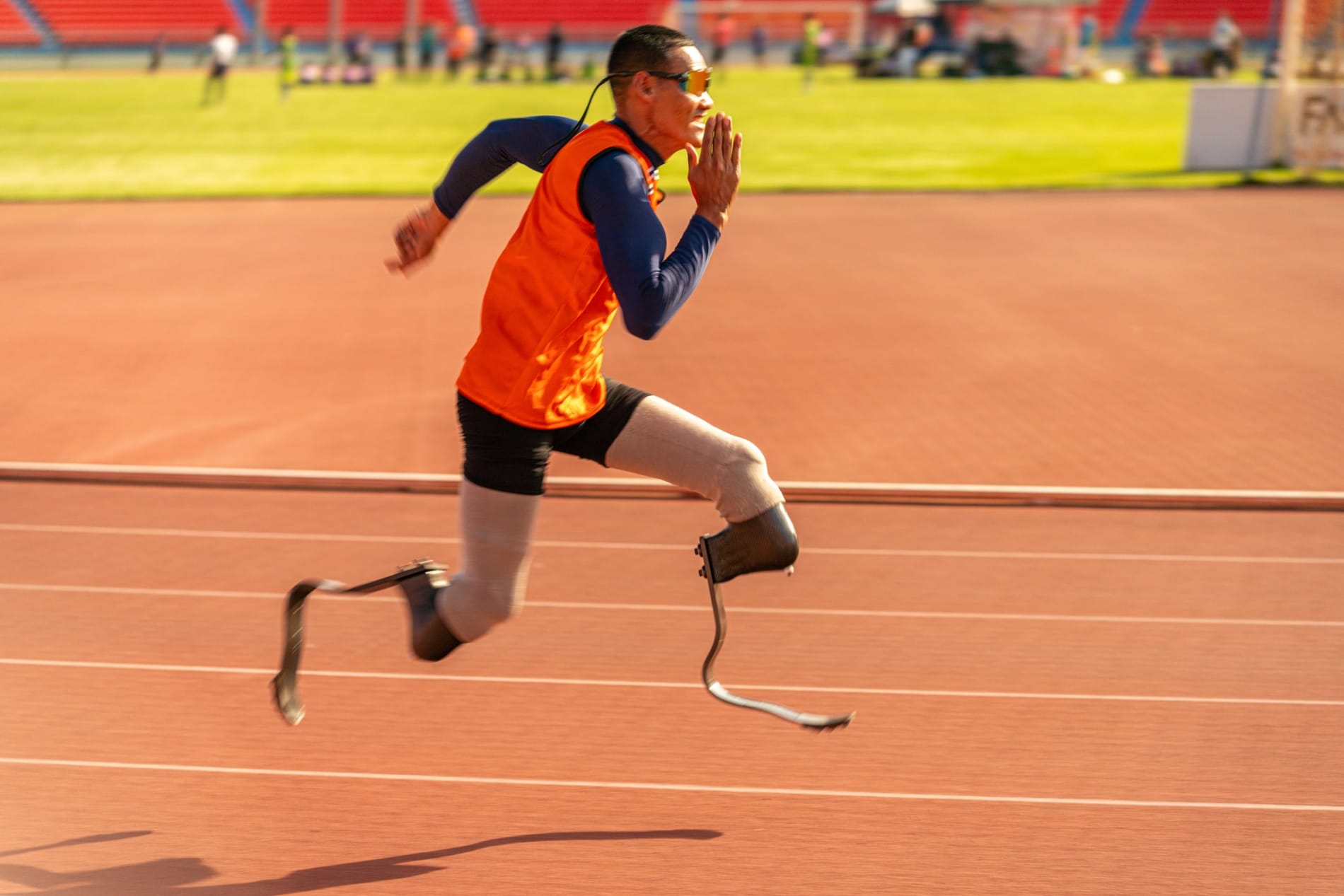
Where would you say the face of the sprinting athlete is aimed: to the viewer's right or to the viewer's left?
to the viewer's right

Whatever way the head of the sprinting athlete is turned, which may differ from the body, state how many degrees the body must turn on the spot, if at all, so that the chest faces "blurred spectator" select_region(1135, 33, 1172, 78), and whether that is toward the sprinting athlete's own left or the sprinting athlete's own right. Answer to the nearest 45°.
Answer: approximately 90° to the sprinting athlete's own left

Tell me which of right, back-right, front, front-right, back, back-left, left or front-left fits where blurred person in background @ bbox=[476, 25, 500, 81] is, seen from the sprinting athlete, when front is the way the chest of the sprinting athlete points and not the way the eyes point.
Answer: left

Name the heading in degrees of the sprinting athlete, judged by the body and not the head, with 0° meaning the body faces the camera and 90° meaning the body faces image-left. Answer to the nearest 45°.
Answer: approximately 270°

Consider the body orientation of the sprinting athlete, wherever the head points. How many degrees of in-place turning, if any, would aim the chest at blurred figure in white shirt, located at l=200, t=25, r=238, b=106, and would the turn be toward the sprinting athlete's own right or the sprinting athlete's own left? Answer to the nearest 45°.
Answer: approximately 90° to the sprinting athlete's own left

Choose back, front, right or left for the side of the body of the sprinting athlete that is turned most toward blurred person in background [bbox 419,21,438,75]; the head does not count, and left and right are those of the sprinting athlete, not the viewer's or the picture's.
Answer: left
